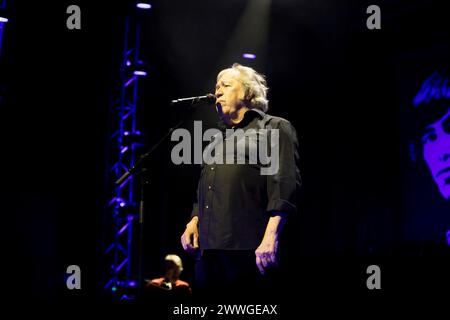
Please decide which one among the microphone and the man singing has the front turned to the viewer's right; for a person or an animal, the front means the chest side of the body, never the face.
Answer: the microphone

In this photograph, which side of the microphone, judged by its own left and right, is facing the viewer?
right

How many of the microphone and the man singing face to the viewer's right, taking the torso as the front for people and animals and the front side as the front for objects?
1

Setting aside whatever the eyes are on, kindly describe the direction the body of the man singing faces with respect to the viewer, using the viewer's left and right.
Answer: facing the viewer and to the left of the viewer
